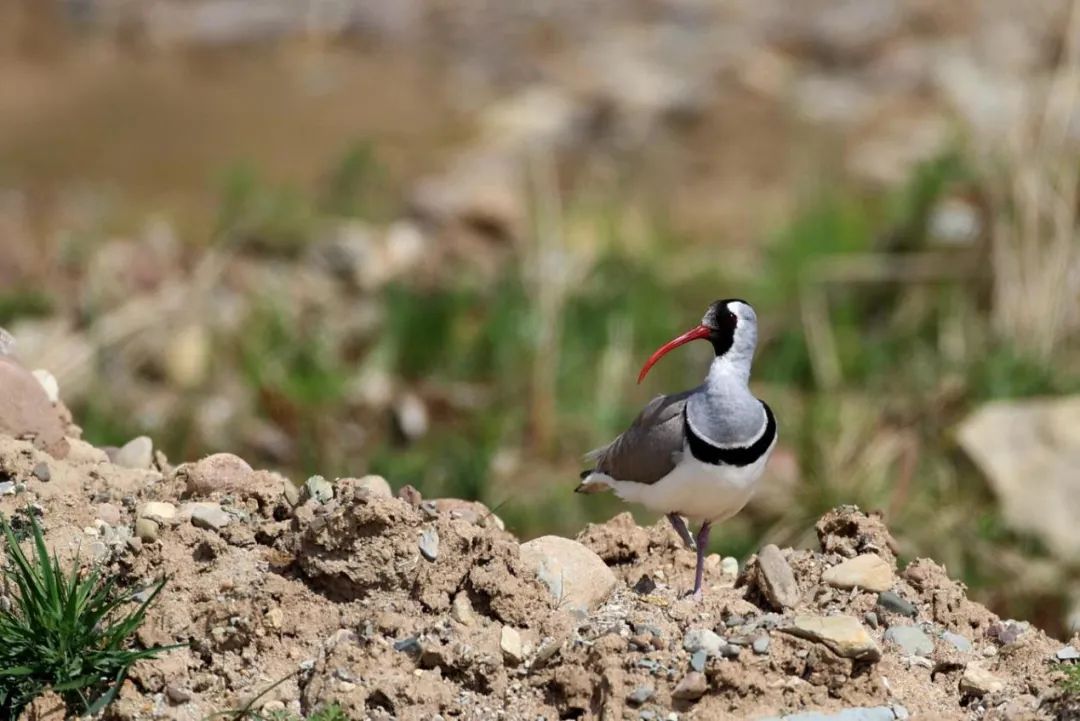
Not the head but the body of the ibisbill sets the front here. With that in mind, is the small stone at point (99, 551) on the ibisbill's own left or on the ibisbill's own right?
on the ibisbill's own right

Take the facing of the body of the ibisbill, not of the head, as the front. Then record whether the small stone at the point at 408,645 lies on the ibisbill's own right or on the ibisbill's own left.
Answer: on the ibisbill's own right

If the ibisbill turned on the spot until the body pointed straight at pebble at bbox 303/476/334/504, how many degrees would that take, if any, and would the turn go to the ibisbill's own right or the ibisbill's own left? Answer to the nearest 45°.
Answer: approximately 135° to the ibisbill's own right

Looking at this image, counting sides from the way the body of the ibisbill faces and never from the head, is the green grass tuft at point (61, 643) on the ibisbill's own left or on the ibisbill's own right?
on the ibisbill's own right

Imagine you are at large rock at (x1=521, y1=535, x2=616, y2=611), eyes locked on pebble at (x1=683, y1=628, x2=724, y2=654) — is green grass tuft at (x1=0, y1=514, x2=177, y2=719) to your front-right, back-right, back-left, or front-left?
back-right

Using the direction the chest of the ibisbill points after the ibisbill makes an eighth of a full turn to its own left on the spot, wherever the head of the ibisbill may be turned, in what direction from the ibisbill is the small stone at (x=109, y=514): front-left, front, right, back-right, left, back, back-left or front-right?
back

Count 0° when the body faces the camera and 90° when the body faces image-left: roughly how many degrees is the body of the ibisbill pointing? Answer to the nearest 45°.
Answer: approximately 315°

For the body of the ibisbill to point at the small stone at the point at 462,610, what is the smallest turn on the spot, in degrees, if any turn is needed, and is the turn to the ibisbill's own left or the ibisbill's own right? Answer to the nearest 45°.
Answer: approximately 135° to the ibisbill's own right

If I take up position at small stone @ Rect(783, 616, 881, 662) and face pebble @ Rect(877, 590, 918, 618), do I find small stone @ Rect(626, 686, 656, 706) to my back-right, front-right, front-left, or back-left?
back-left
